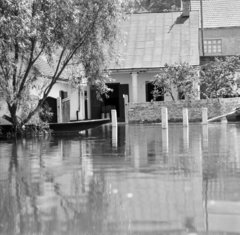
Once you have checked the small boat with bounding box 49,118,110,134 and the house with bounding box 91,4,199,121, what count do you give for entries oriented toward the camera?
1

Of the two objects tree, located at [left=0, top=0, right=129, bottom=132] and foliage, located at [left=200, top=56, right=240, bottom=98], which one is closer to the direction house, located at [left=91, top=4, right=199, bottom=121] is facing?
the tree

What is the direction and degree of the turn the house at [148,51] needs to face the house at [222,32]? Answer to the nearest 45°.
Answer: approximately 135° to its left

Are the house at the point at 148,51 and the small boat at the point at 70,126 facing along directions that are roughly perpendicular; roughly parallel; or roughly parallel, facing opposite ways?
roughly perpendicular

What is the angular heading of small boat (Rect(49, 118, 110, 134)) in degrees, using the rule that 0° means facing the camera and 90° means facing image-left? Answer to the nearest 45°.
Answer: approximately 270°

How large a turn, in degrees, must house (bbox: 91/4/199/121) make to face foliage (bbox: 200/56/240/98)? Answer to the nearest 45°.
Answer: approximately 45° to its left
